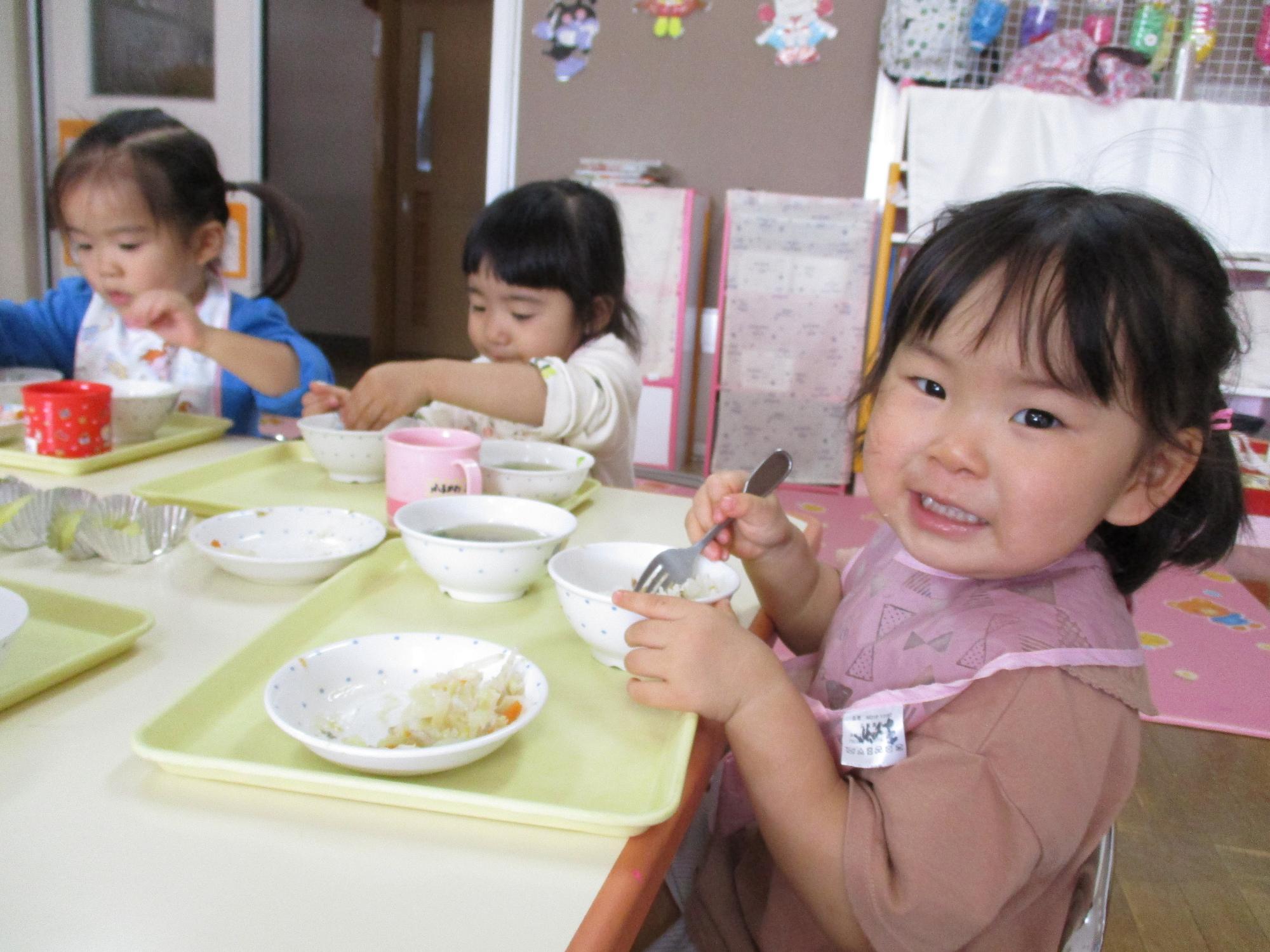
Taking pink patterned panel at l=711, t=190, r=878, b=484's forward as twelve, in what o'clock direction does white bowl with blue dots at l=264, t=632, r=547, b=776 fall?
The white bowl with blue dots is roughly at 12 o'clock from the pink patterned panel.

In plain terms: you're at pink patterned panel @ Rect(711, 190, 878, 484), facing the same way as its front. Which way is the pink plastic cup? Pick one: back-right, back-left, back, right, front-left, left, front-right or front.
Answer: front

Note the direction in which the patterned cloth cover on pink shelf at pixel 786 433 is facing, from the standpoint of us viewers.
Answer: facing the viewer

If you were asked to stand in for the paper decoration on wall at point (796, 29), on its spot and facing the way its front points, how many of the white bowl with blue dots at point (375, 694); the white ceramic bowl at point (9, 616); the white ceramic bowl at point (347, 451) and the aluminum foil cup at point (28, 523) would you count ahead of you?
4

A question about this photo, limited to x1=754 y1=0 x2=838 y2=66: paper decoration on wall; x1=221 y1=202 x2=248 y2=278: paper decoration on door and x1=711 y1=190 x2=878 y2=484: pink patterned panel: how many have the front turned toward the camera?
3

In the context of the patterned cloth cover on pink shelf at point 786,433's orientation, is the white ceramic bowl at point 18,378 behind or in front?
in front

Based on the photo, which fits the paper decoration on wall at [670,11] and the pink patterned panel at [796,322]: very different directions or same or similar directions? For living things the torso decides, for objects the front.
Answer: same or similar directions

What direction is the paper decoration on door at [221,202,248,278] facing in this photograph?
toward the camera

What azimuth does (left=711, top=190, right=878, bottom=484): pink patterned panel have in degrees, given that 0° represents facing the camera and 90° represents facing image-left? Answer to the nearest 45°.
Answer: approximately 0°

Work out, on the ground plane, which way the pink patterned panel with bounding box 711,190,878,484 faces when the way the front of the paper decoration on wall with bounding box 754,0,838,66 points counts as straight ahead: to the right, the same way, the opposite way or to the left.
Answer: the same way

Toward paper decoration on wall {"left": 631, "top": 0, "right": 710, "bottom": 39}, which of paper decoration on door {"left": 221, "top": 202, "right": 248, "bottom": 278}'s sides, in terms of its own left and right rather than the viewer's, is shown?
left

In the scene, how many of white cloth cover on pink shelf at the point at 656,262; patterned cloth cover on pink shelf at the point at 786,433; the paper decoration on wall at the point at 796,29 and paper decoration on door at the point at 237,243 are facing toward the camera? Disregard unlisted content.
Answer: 4

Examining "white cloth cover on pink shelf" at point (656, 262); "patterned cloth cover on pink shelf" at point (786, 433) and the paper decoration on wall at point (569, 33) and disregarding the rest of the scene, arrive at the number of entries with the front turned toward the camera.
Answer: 3

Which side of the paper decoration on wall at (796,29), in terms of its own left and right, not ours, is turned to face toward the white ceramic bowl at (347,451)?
front

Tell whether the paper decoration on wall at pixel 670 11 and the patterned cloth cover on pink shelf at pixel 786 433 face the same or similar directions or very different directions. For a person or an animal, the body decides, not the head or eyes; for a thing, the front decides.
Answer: same or similar directions

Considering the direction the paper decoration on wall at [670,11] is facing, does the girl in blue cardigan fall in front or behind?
in front

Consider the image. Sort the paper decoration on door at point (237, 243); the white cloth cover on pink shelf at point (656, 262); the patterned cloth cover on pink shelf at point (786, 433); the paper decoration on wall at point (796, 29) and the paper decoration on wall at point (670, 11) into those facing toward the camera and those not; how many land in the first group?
5

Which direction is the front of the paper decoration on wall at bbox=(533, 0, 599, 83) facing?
toward the camera
